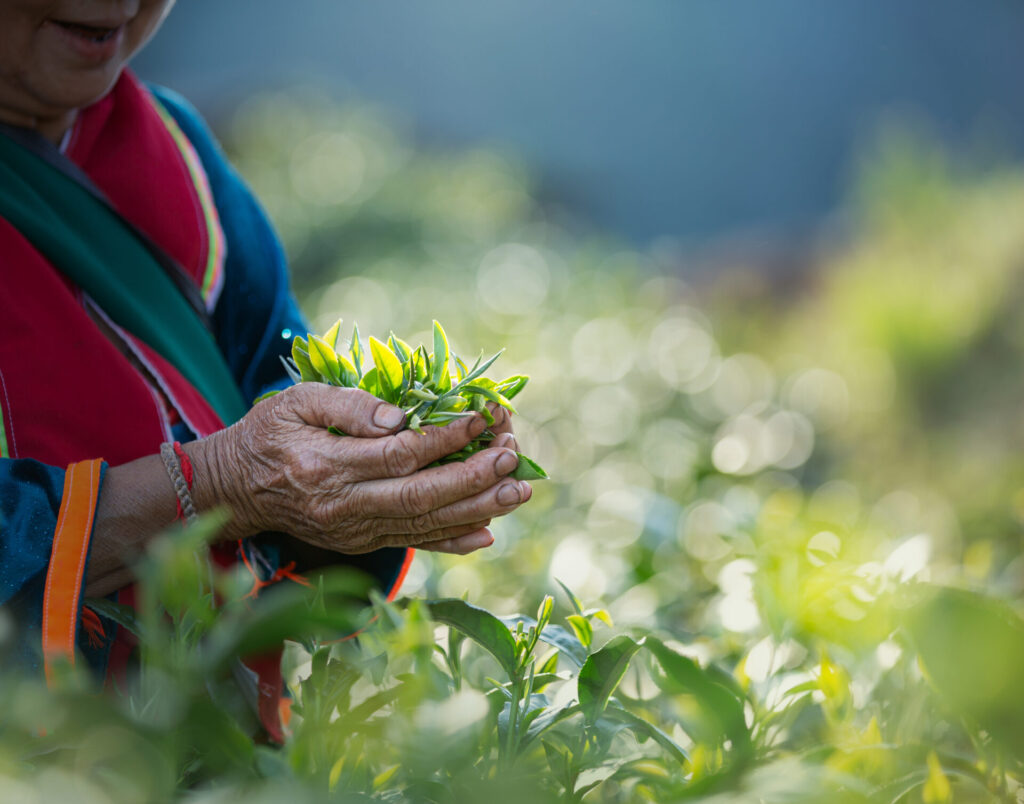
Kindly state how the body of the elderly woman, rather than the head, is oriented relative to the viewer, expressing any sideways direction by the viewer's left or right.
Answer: facing the viewer and to the right of the viewer
